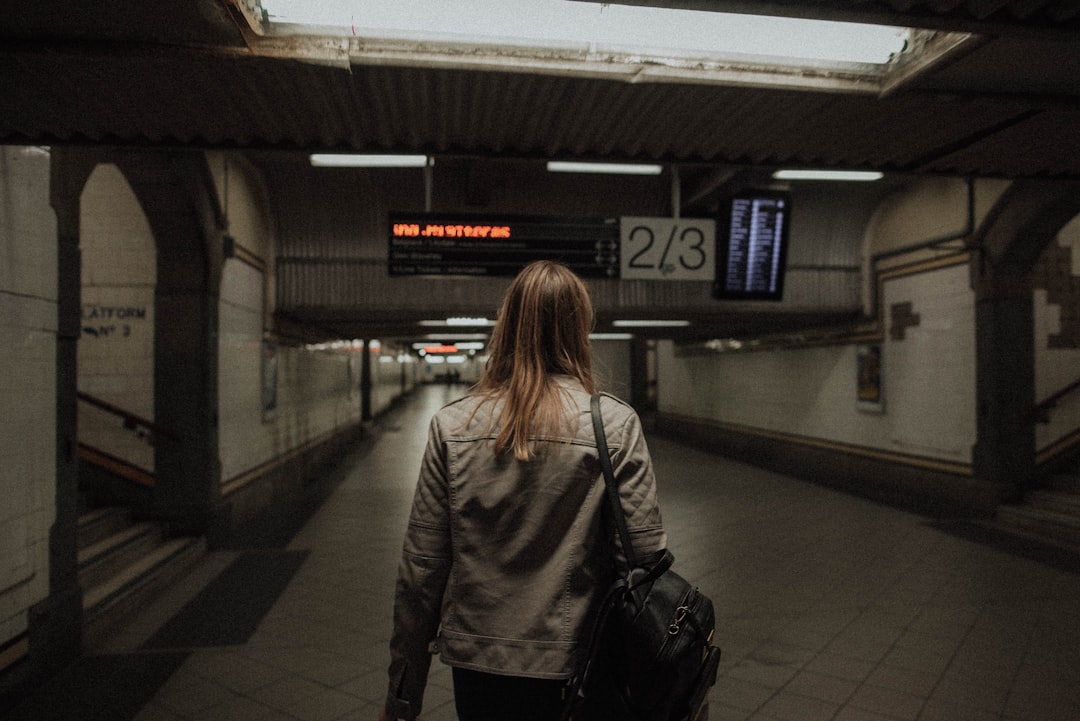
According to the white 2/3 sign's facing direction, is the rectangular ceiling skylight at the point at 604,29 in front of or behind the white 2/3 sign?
in front

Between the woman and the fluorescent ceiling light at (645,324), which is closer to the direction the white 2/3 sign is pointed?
the woman

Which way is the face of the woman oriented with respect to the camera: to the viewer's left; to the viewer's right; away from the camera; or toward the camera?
away from the camera

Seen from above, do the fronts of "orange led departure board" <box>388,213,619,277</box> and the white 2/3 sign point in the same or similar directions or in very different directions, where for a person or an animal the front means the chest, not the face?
same or similar directions

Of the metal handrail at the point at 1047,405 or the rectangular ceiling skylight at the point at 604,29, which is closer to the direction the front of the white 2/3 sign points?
the rectangular ceiling skylight

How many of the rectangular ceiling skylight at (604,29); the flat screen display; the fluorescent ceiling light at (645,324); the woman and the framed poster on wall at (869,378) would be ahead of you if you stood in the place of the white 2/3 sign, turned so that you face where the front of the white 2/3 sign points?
2

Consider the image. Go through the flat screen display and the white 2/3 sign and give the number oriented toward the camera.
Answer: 2

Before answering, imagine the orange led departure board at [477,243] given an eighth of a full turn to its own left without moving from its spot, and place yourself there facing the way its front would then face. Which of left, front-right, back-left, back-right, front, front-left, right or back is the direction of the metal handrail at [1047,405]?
front-left

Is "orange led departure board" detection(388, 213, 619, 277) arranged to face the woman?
yes

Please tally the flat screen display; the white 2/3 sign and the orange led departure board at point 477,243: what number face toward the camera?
3

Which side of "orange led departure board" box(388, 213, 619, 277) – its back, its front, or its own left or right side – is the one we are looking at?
front

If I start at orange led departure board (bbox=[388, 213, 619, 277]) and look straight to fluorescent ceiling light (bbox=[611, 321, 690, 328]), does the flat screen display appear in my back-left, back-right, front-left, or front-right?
front-right

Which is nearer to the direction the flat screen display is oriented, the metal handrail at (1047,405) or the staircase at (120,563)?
the staircase

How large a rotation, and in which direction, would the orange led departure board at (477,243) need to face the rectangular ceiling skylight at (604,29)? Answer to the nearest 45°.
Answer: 0° — it already faces it

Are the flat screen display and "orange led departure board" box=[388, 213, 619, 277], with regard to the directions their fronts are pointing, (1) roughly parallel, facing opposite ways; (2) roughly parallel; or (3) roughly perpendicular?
roughly parallel

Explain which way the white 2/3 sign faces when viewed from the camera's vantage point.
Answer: facing the viewer
